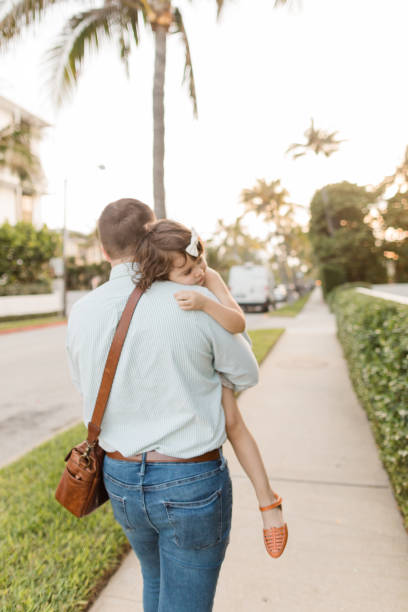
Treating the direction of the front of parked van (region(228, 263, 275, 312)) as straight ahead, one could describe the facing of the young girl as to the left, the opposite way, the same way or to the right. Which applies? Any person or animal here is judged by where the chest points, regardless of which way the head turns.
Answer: the opposite way

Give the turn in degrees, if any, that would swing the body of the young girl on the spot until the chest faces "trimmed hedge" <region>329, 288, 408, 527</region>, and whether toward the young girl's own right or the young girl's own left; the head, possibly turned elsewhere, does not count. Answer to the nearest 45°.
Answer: approximately 135° to the young girl's own left

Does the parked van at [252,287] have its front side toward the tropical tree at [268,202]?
yes

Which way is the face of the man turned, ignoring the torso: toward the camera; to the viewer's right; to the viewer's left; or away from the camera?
away from the camera

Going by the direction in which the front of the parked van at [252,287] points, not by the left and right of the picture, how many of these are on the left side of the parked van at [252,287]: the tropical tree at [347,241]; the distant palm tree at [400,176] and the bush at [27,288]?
1

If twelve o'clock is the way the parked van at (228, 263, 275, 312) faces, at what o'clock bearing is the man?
The man is roughly at 6 o'clock from the parked van.

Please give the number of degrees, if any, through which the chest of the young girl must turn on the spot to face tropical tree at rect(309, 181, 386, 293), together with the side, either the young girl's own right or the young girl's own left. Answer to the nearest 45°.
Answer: approximately 180°

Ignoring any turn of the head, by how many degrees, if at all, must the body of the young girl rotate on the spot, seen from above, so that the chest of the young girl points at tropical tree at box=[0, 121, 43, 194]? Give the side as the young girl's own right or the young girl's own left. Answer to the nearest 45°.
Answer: approximately 135° to the young girl's own right

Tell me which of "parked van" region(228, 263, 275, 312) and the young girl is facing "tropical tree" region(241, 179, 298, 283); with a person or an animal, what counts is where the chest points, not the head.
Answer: the parked van

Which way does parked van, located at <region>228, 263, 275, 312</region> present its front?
away from the camera

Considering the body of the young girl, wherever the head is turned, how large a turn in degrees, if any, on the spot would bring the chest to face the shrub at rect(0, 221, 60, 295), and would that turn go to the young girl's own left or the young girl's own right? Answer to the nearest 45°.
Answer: approximately 135° to the young girl's own right

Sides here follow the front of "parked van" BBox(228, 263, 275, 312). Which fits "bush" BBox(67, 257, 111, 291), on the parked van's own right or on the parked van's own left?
on the parked van's own left

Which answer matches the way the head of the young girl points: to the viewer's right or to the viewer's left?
to the viewer's right

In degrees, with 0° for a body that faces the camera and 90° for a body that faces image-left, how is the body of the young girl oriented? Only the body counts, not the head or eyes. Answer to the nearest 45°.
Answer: approximately 0°
